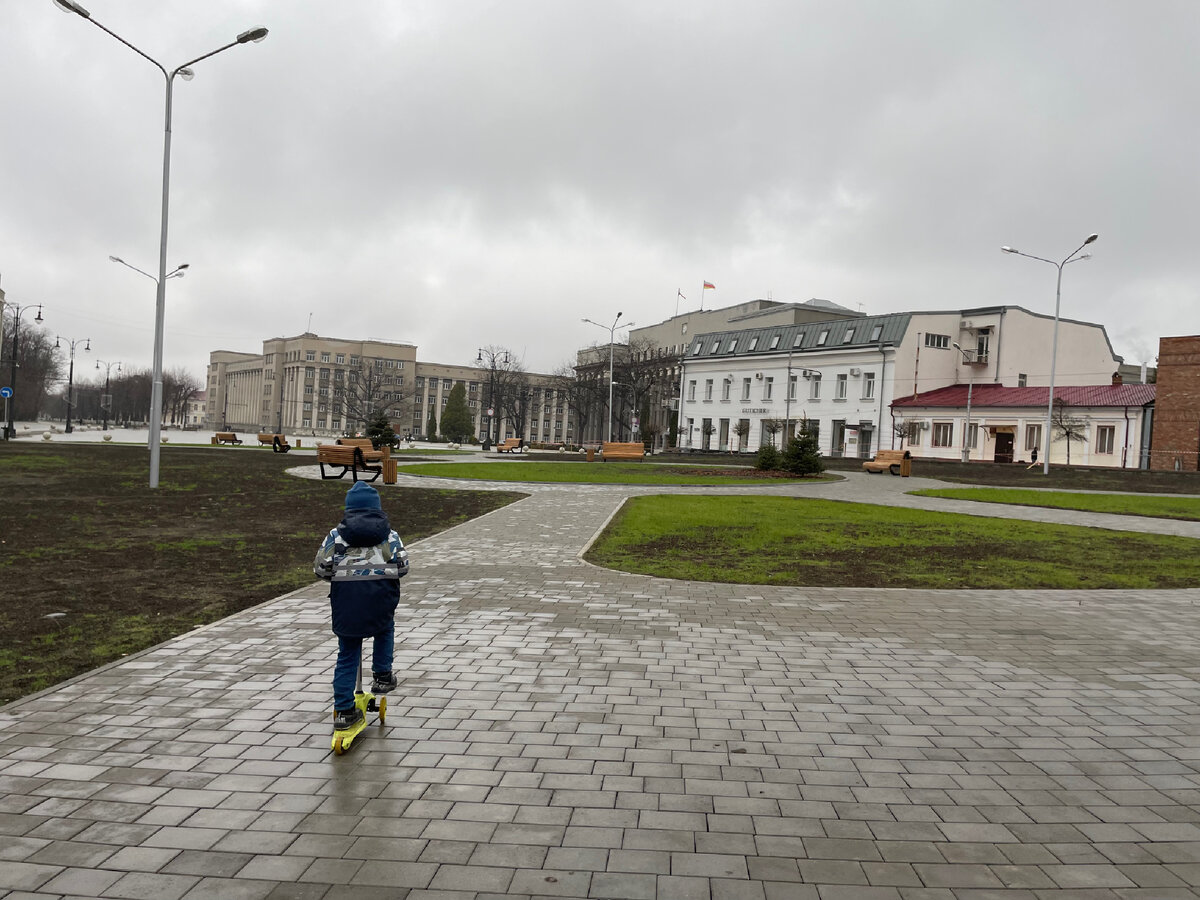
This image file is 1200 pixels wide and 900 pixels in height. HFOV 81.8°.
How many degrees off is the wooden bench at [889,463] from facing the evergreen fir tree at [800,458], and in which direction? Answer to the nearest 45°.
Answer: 0° — it already faces it

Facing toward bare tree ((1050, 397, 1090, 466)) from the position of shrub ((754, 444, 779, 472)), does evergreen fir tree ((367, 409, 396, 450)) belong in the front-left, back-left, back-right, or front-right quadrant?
back-left

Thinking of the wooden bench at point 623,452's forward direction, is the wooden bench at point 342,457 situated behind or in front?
in front

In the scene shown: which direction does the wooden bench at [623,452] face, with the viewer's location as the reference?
facing the viewer

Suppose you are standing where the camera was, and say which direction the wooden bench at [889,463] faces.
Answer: facing the viewer and to the left of the viewer

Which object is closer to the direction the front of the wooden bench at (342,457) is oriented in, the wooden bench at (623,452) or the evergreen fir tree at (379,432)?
the wooden bench

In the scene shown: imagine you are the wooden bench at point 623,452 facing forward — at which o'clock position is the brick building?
The brick building is roughly at 9 o'clock from the wooden bench.

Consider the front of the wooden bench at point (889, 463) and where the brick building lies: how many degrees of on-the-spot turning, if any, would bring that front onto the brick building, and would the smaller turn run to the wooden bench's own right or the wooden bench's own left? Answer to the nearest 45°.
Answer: approximately 180°

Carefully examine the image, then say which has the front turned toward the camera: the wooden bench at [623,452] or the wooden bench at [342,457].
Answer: the wooden bench at [623,452]

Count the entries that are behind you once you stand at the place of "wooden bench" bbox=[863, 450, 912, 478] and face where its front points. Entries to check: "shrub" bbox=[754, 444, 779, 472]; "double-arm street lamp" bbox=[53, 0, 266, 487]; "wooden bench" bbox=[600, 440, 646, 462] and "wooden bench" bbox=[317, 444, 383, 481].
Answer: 0

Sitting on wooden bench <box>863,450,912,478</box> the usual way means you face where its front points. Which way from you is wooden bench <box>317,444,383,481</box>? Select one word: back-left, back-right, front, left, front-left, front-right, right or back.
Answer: front

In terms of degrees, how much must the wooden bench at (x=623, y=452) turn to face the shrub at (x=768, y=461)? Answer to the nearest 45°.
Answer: approximately 45° to its left
